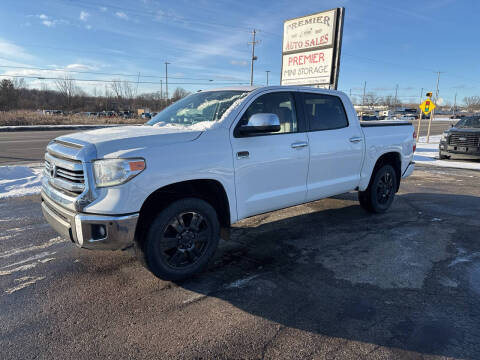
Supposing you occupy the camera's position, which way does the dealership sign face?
facing the viewer and to the left of the viewer

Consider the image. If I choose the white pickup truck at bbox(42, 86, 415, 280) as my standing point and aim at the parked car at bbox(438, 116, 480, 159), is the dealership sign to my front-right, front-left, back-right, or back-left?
front-left

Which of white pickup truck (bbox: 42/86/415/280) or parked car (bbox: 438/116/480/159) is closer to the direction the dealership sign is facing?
the white pickup truck

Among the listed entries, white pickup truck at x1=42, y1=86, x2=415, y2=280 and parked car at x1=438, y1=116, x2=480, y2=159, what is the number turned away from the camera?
0

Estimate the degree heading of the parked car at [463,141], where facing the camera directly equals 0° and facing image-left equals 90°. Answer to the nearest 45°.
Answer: approximately 45°

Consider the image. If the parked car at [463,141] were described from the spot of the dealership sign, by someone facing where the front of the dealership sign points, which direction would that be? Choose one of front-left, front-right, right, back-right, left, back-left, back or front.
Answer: back-left

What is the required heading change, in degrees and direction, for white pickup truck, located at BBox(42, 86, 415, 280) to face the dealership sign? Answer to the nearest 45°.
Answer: approximately 135° to its right

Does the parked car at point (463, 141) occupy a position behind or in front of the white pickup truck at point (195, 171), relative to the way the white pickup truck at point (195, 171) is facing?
behind

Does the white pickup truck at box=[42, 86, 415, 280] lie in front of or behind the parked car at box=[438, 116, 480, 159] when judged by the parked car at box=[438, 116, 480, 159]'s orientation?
in front

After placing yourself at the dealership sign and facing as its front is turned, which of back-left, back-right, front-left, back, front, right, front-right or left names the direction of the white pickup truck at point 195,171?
front-left

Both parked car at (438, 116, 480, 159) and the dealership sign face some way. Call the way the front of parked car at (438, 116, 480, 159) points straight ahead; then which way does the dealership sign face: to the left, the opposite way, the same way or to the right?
the same way

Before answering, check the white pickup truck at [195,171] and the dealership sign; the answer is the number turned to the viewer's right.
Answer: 0

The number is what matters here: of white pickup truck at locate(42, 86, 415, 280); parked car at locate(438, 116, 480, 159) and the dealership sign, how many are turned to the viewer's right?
0
